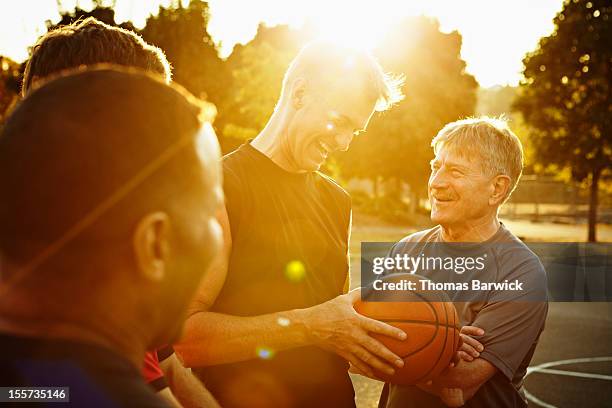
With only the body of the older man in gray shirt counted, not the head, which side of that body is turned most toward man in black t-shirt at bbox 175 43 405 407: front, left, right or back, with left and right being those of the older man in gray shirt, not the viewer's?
front

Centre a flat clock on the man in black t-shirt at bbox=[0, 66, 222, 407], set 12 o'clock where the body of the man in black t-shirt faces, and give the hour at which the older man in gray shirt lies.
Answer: The older man in gray shirt is roughly at 12 o'clock from the man in black t-shirt.

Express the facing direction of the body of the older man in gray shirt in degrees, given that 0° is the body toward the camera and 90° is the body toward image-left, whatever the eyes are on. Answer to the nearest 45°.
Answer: approximately 45°

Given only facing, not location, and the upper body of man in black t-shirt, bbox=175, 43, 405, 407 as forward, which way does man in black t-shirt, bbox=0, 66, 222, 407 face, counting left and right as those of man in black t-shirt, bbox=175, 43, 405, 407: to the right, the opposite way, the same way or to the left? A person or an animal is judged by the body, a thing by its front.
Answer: to the left

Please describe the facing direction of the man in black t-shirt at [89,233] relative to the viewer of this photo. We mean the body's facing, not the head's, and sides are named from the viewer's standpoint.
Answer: facing away from the viewer and to the right of the viewer

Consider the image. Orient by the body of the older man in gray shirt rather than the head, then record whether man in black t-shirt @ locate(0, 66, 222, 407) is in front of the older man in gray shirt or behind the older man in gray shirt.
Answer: in front

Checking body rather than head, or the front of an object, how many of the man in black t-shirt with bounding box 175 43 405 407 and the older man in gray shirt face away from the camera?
0

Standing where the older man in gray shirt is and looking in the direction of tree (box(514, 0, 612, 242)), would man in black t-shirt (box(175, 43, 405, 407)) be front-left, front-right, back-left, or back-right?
back-left

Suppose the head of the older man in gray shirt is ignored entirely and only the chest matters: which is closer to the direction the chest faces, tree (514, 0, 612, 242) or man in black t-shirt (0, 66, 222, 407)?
the man in black t-shirt

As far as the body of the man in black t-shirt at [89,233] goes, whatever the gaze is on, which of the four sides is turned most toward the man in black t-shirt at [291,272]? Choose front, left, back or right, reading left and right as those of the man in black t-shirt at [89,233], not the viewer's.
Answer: front

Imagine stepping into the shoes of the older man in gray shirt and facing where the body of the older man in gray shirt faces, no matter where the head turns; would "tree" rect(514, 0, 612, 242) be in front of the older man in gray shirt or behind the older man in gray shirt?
behind
